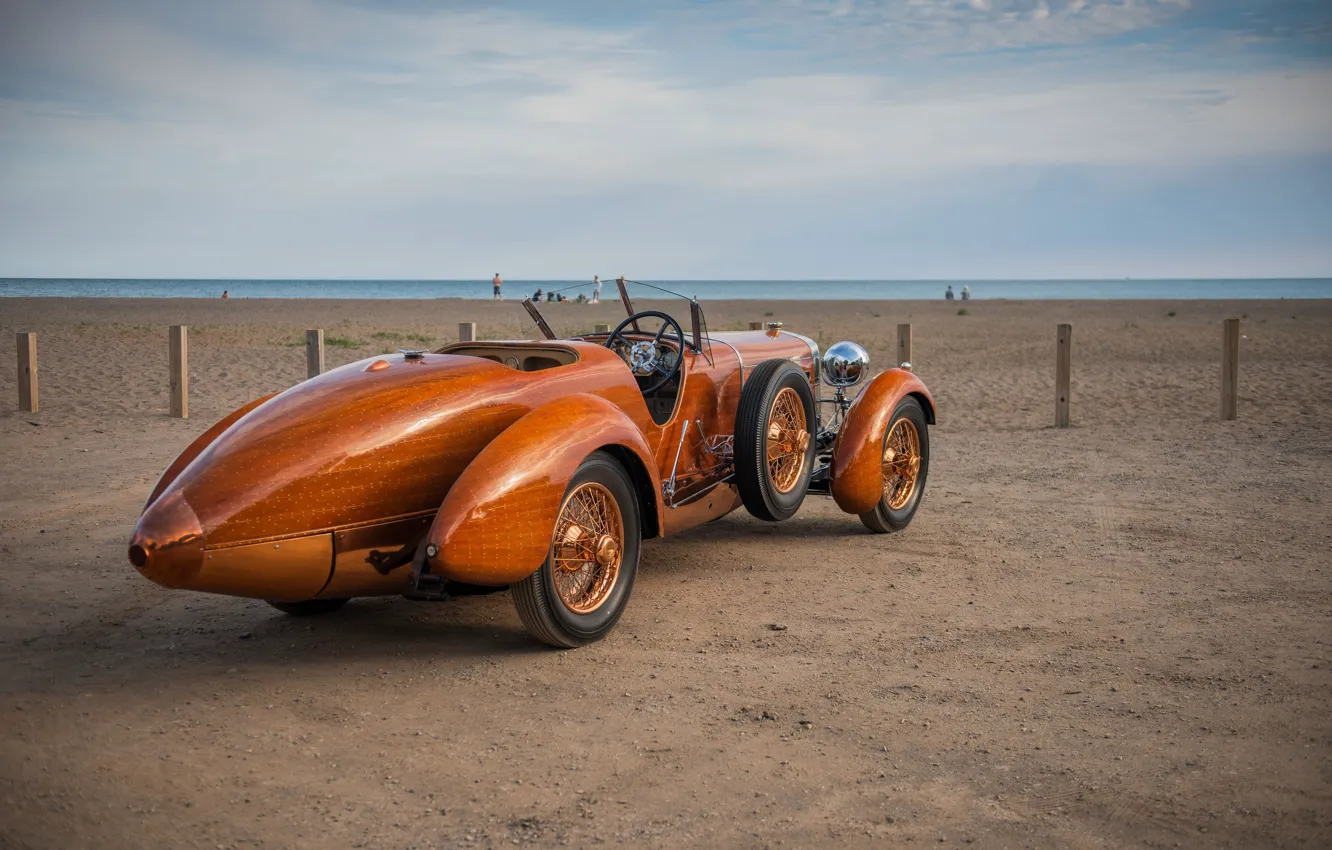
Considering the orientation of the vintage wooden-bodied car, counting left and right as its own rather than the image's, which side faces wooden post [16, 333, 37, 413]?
left

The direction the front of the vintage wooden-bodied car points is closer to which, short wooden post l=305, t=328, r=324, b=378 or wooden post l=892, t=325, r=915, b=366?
the wooden post

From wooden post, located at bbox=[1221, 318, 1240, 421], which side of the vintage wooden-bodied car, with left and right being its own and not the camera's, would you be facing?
front

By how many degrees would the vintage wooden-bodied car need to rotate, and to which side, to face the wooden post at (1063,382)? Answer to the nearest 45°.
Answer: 0° — it already faces it

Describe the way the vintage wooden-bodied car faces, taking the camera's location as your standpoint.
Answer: facing away from the viewer and to the right of the viewer

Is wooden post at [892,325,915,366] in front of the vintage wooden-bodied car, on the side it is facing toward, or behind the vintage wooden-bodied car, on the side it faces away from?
in front

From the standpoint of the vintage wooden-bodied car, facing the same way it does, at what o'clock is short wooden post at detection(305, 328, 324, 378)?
The short wooden post is roughly at 10 o'clock from the vintage wooden-bodied car.
